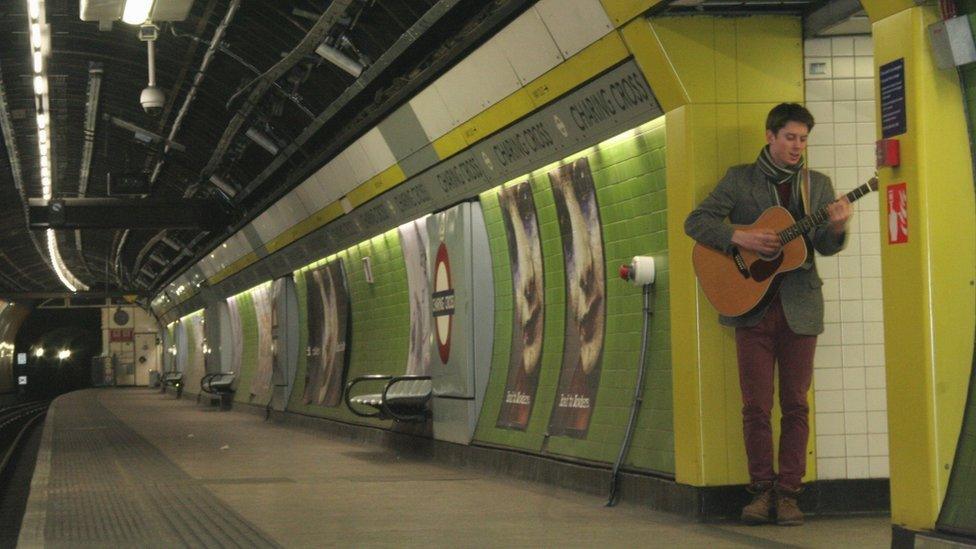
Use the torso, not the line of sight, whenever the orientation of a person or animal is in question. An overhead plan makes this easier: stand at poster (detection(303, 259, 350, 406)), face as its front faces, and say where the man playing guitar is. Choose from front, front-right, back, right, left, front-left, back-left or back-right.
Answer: front-left

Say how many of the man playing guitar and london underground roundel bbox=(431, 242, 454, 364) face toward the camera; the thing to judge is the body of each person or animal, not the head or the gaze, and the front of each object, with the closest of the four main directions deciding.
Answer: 1

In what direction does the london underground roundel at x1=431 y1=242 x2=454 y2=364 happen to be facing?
to the viewer's left

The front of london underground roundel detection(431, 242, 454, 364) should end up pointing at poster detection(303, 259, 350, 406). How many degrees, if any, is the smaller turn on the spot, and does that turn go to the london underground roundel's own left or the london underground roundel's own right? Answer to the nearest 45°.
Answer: approximately 90° to the london underground roundel's own right

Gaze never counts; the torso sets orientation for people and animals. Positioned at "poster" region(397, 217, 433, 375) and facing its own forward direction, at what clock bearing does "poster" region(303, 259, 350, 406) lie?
"poster" region(303, 259, 350, 406) is roughly at 4 o'clock from "poster" region(397, 217, 433, 375).

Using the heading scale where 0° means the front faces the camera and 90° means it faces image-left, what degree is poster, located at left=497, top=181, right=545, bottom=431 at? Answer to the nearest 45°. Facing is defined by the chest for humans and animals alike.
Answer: approximately 45°

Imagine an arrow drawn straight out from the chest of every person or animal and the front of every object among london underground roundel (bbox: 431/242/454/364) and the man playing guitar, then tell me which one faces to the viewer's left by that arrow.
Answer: the london underground roundel

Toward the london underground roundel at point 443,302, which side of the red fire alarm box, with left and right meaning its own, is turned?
right

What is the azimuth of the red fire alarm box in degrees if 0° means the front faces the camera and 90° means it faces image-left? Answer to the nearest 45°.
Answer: approximately 45°

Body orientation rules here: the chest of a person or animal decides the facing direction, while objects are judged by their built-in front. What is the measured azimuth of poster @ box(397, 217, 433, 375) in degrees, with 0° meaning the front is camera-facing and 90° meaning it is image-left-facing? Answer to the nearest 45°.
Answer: approximately 45°
